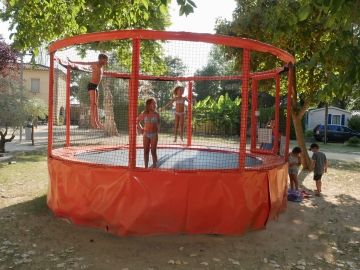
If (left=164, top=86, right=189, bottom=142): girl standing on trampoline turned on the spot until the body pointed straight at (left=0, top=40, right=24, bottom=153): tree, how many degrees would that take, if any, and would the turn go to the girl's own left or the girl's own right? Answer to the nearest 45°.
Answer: approximately 135° to the girl's own right

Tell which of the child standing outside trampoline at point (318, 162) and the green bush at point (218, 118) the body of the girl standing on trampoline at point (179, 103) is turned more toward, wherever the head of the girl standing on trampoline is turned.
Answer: the child standing outside trampoline

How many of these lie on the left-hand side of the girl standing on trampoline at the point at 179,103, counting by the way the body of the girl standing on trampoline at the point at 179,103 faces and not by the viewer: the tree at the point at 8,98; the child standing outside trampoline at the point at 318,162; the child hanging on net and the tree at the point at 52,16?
1

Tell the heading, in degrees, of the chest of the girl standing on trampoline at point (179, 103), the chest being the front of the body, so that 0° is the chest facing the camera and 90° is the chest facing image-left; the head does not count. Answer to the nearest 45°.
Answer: approximately 0°

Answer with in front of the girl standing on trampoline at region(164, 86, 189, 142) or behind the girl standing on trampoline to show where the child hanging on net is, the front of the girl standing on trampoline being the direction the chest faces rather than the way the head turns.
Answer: in front

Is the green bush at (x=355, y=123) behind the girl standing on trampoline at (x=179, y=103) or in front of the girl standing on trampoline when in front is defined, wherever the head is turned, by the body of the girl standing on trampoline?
behind

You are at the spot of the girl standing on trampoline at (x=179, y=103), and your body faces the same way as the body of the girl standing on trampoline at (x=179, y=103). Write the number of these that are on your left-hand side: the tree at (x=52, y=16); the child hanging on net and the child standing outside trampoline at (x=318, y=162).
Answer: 1

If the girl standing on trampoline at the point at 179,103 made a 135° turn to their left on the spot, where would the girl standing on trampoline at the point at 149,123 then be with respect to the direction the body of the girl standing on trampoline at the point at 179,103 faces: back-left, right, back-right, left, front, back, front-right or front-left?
back-right

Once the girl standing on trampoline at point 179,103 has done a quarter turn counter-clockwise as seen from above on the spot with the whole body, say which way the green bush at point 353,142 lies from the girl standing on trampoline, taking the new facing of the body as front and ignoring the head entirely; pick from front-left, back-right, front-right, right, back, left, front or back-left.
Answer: front-left
